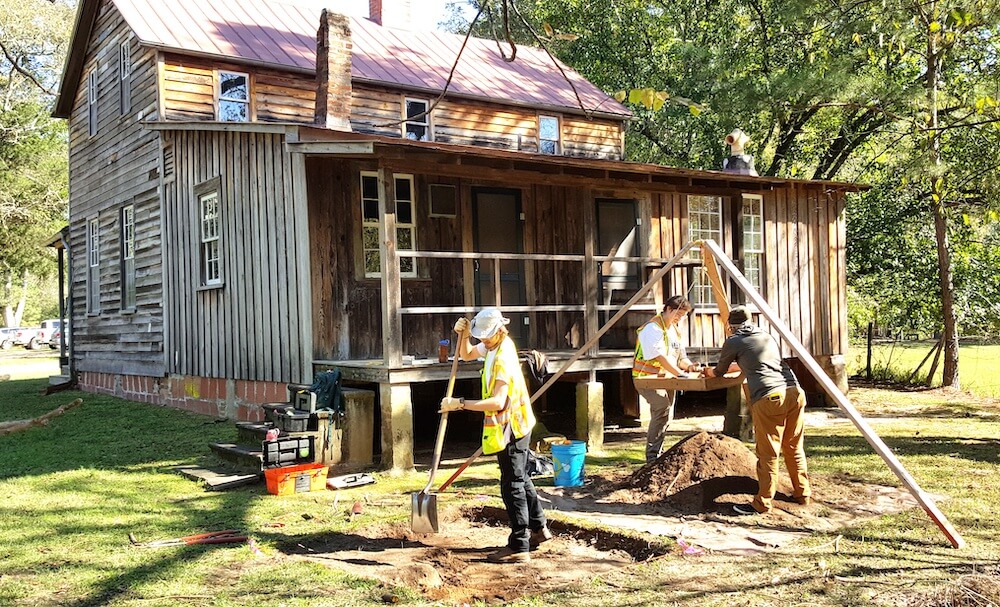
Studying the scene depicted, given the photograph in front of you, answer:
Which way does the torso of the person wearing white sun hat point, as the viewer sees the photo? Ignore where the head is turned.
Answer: to the viewer's left

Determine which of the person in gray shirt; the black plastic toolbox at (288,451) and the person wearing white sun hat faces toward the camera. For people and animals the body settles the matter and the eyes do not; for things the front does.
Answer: the black plastic toolbox

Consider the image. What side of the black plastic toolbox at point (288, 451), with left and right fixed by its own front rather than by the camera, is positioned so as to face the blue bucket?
left

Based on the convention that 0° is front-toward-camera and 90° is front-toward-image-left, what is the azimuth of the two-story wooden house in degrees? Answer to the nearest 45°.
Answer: approximately 315°

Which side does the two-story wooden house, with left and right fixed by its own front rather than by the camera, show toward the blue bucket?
front

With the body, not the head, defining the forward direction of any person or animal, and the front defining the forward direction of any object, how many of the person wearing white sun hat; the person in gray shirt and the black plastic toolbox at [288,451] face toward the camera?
1

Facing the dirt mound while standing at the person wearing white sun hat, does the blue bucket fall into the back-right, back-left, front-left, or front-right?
front-left

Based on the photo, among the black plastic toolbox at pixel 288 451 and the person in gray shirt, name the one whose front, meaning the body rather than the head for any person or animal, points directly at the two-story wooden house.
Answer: the person in gray shirt

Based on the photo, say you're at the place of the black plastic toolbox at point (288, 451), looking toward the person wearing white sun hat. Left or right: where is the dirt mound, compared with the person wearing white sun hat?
left

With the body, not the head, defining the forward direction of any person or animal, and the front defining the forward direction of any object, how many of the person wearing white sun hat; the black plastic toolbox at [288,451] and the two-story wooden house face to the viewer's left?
1

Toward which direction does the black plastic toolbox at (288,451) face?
toward the camera

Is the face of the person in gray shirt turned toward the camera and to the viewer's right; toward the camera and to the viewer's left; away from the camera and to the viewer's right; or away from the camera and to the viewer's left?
away from the camera and to the viewer's left

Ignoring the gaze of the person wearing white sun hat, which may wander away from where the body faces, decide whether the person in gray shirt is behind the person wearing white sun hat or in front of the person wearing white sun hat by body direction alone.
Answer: behind

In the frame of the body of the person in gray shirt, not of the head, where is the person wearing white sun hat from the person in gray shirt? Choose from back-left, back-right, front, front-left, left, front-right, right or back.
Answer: left
